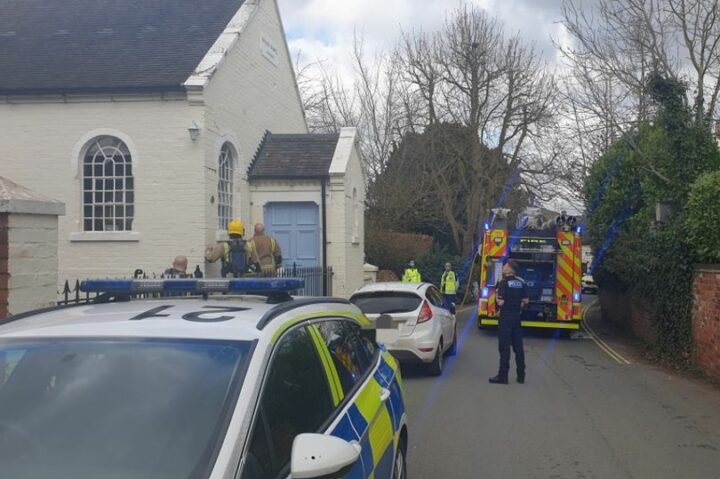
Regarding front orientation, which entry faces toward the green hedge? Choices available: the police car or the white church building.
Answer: the white church building

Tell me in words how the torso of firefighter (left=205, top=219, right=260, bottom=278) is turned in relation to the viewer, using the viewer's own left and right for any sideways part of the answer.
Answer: facing away from the viewer

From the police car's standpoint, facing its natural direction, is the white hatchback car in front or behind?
behind

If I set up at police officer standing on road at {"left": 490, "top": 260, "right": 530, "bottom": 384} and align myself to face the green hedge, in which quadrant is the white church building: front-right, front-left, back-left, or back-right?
back-left

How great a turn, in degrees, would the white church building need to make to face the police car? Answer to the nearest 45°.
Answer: approximately 45° to its right

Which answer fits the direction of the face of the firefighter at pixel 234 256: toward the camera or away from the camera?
away from the camera
